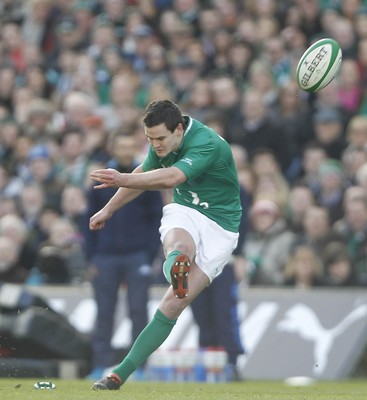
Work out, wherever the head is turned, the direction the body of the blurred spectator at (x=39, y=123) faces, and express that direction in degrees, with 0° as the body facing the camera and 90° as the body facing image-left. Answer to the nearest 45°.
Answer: approximately 0°
